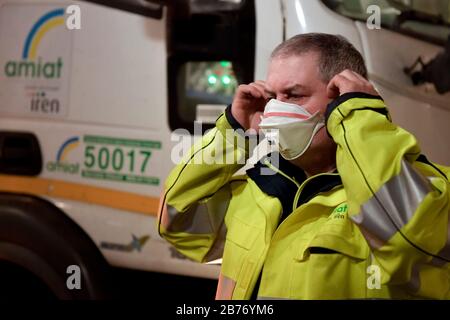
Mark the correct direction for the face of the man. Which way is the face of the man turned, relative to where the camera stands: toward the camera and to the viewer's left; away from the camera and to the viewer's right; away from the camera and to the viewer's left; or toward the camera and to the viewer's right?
toward the camera and to the viewer's left

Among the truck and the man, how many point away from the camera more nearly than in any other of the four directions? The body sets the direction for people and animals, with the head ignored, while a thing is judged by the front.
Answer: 0

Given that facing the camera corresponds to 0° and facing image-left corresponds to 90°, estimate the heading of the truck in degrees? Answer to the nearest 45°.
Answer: approximately 315°

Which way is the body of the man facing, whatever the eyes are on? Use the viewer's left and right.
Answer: facing the viewer and to the left of the viewer

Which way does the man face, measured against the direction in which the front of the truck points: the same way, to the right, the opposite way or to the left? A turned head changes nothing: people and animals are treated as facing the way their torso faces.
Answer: to the right
